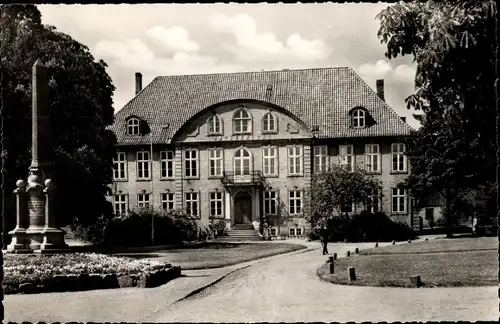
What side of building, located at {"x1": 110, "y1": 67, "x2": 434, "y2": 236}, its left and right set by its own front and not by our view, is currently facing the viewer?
front

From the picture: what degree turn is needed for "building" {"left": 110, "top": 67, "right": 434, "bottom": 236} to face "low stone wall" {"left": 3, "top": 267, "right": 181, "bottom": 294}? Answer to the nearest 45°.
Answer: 0° — it already faces it

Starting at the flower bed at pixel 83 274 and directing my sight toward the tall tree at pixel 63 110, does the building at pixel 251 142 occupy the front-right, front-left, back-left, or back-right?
front-right

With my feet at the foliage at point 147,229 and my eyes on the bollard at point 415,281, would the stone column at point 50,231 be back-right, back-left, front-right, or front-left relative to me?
back-right

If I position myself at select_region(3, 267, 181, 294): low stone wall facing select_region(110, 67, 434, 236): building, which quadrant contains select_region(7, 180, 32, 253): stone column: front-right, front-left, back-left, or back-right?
front-left

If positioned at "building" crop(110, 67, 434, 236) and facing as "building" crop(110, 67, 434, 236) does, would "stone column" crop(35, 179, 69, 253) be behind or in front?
in front

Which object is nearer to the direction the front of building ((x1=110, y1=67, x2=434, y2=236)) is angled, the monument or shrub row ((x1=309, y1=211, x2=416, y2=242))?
the monument

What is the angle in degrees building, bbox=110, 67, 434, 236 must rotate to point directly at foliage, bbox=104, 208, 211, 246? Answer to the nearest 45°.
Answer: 0° — it already faces it

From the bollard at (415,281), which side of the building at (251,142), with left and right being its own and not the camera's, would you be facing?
front
